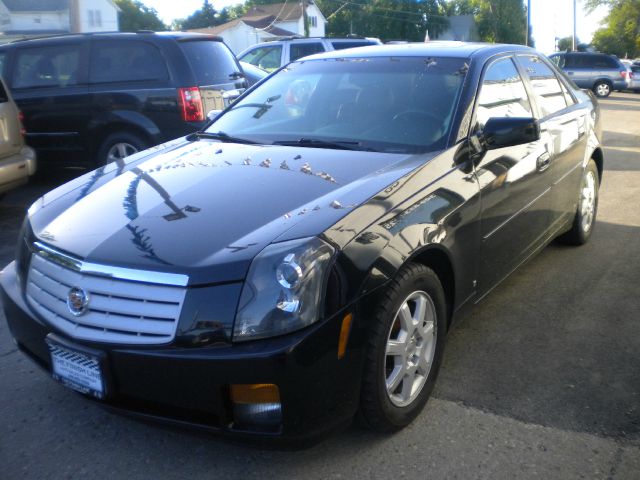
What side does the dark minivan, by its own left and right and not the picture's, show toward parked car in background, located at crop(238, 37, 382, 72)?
right

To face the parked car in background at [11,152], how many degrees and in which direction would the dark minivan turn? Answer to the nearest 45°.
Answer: approximately 90° to its left

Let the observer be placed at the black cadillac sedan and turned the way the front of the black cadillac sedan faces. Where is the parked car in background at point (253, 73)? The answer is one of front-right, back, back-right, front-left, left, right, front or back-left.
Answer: back-right

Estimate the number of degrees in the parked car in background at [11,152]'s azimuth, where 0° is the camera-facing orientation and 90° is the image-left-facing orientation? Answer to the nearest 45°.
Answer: approximately 135°

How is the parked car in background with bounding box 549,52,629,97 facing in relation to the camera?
to the viewer's left

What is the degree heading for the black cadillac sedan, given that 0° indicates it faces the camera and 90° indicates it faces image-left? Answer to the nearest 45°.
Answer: approximately 45°

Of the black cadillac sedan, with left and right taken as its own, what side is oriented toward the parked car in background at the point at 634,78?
back

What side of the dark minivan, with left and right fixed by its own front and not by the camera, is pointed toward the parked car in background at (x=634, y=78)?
right

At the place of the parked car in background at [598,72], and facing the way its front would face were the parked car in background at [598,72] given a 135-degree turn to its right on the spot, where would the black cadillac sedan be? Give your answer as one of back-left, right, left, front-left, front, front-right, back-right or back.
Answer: back-right
